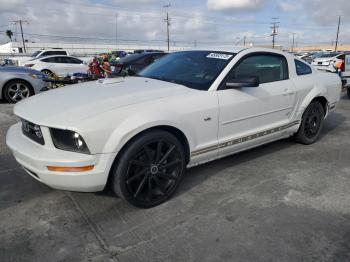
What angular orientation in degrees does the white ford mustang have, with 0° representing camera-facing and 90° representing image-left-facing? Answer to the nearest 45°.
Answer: approximately 45°

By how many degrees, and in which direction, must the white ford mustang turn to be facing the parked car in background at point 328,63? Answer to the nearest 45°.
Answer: approximately 180°

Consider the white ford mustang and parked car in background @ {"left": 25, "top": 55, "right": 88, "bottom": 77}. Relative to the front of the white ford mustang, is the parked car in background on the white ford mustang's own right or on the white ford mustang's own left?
on the white ford mustang's own right
